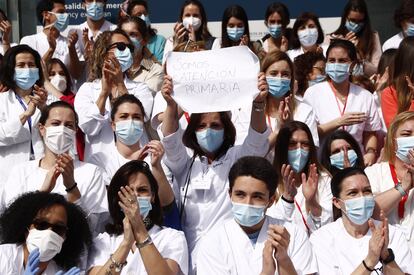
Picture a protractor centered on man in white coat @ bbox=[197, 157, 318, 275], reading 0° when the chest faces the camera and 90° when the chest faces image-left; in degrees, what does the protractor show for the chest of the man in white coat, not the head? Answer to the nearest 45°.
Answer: approximately 0°

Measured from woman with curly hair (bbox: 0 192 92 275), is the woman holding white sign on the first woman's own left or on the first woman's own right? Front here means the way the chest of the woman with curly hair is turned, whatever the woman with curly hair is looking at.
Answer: on the first woman's own left
